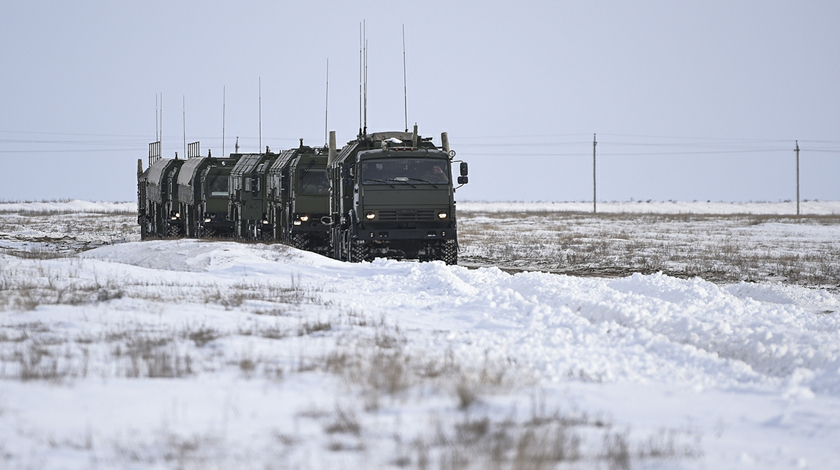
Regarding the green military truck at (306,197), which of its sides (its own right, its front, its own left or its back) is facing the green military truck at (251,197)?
back

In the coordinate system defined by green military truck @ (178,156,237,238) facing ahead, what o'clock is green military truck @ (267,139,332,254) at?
green military truck @ (267,139,332,254) is roughly at 1 o'clock from green military truck @ (178,156,237,238).

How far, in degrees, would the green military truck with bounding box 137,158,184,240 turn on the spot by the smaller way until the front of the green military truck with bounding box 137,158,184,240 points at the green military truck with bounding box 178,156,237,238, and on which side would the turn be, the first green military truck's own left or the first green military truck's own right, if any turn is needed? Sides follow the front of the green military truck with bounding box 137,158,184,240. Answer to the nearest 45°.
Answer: approximately 45° to the first green military truck's own right

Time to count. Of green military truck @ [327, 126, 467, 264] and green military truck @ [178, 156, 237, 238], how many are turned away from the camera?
0

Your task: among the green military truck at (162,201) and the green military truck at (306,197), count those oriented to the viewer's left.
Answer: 0

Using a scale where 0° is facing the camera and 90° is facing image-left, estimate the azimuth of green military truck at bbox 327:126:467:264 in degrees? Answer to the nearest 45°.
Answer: approximately 0°

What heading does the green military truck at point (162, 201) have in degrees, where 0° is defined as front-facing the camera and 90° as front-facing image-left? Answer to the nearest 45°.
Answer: approximately 315°

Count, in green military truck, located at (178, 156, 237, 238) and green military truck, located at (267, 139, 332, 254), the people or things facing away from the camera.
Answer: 0
